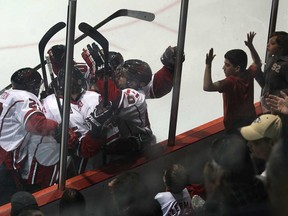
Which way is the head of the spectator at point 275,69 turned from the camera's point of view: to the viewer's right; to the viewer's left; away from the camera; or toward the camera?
to the viewer's left

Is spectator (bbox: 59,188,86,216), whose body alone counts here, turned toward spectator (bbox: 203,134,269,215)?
no

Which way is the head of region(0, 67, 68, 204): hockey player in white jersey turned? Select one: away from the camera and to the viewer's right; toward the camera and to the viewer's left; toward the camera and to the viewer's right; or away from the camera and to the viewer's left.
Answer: away from the camera and to the viewer's right

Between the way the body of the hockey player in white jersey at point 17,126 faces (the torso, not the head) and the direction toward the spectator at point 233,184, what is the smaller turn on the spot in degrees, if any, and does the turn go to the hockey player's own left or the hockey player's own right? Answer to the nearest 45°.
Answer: approximately 90° to the hockey player's own right

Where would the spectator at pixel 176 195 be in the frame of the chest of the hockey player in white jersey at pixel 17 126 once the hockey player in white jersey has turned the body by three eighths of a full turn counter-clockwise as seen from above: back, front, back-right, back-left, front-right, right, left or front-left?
back-left

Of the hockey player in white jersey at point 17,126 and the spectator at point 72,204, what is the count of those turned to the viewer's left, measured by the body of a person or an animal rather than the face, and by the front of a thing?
0

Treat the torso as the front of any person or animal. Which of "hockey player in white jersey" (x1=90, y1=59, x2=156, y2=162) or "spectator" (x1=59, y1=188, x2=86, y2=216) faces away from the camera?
the spectator

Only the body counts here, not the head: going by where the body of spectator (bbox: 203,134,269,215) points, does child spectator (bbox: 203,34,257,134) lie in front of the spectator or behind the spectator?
in front

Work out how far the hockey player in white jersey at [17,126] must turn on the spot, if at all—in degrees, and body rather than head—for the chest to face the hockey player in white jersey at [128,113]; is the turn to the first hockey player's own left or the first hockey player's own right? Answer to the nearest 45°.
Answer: approximately 45° to the first hockey player's own right

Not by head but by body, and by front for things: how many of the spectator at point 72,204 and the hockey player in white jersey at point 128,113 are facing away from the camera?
1

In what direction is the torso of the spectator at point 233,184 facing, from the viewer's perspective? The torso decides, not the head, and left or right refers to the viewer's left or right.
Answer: facing away from the viewer and to the left of the viewer

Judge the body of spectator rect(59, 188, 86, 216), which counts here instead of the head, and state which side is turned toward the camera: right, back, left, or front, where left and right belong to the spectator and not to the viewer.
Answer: back
